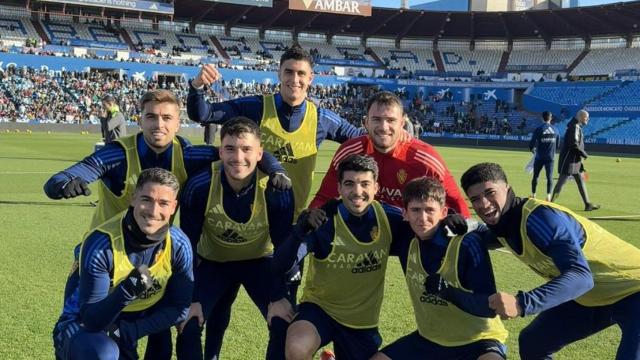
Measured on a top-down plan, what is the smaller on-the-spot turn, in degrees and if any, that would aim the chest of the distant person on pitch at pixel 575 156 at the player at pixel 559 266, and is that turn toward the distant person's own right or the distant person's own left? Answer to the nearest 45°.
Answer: approximately 90° to the distant person's own right

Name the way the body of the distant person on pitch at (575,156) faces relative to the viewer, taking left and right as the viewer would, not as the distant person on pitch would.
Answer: facing to the right of the viewer

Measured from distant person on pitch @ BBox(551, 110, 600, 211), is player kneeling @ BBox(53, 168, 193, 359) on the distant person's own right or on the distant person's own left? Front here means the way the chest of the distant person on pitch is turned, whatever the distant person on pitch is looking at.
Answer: on the distant person's own right

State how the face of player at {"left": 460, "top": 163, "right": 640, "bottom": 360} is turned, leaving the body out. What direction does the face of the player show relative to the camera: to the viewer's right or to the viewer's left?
to the viewer's left

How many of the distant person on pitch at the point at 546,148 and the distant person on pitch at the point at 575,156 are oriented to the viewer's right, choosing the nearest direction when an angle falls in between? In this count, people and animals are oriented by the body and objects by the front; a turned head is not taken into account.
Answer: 1

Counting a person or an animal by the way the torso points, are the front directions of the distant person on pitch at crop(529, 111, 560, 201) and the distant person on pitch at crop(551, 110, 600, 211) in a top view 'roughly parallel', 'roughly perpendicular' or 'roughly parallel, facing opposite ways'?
roughly perpendicular
